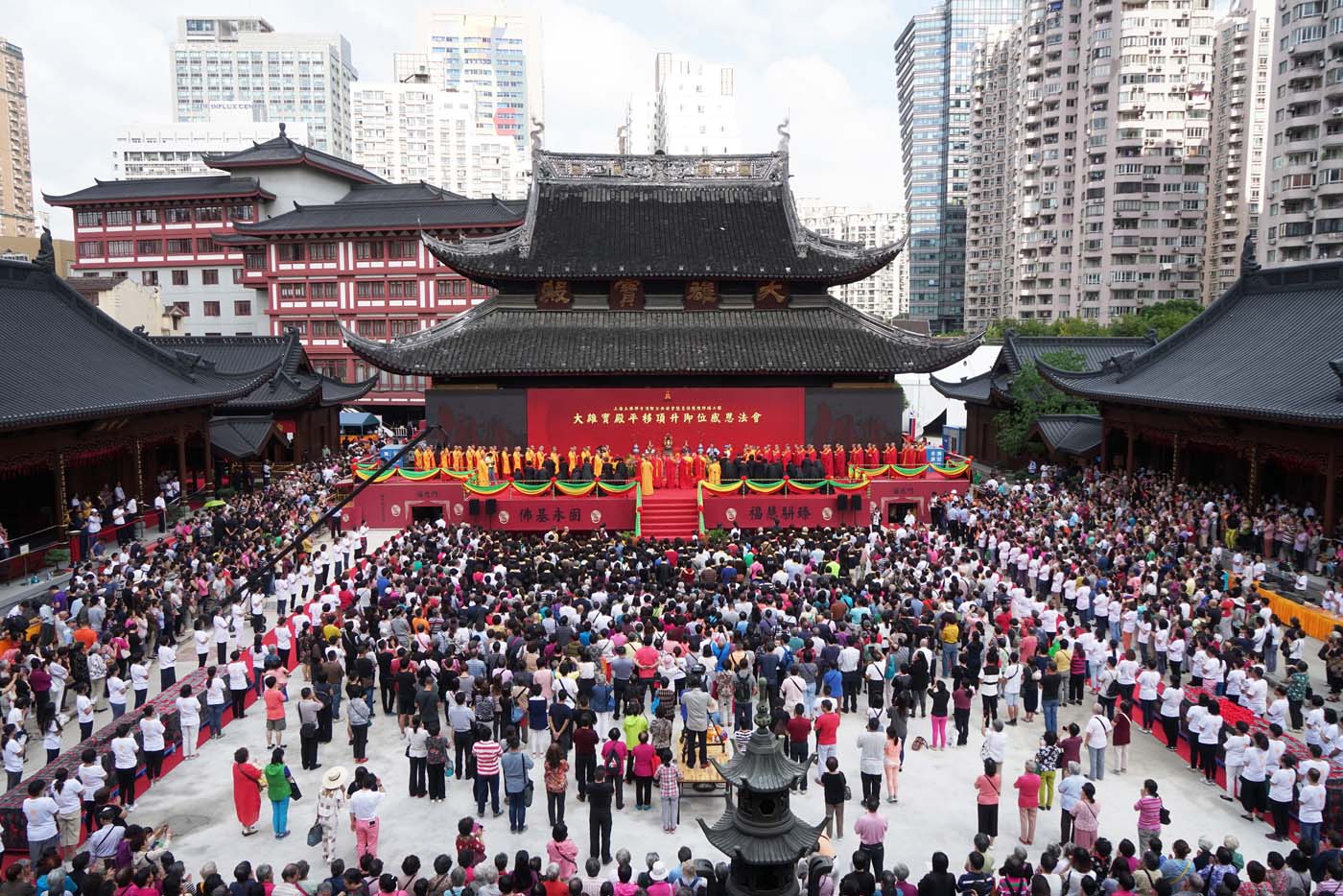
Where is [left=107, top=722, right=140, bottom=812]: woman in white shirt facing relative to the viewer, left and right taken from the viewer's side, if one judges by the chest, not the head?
facing away from the viewer and to the right of the viewer

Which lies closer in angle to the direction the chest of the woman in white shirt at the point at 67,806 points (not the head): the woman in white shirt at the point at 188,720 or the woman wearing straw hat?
the woman in white shirt

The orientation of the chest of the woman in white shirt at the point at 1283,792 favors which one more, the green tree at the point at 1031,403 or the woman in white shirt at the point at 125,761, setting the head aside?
the green tree

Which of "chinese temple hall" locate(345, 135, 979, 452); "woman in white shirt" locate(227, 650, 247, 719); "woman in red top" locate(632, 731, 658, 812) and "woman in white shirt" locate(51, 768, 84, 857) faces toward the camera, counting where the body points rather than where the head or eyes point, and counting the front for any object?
the chinese temple hall

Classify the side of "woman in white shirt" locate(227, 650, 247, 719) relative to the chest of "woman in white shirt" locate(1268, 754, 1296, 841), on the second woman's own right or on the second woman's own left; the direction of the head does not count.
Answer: on the second woman's own left

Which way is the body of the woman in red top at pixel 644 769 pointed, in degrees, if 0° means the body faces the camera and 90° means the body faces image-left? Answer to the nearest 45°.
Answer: approximately 180°

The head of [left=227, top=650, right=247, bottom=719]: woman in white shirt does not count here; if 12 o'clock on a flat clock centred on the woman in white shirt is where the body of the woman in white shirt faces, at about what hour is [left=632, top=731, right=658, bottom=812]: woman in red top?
The woman in red top is roughly at 3 o'clock from the woman in white shirt.

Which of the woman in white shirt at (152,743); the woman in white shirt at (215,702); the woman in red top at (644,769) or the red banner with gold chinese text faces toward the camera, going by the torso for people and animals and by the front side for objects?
the red banner with gold chinese text

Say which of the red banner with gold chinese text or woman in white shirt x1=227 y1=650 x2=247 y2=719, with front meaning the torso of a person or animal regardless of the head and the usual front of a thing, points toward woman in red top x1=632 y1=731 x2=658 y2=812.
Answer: the red banner with gold chinese text
